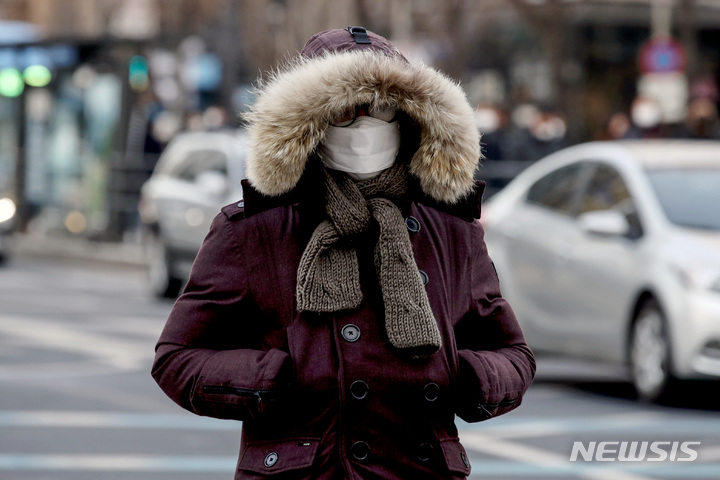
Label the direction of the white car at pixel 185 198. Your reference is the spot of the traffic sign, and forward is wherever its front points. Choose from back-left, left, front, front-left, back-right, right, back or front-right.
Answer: front-right

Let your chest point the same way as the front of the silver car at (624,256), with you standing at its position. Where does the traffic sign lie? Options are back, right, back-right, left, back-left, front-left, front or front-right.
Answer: back-left

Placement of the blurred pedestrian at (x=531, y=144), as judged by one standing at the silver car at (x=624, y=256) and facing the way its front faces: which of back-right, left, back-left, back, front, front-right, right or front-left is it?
back-left

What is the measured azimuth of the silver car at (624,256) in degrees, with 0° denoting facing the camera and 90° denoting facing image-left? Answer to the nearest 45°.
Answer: approximately 315°

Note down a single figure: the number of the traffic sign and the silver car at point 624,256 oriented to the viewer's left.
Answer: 0

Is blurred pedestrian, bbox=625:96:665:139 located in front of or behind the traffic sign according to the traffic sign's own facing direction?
in front

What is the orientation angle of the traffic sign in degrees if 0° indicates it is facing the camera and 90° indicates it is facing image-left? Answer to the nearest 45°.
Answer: approximately 0°
